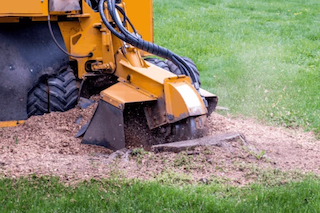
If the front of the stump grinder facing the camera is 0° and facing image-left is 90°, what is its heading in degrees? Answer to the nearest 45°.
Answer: approximately 315°
